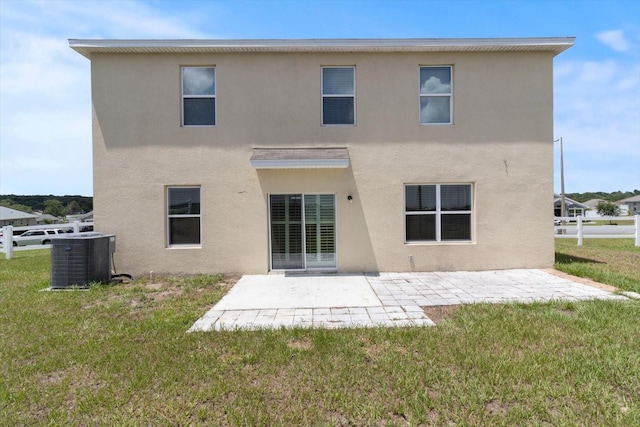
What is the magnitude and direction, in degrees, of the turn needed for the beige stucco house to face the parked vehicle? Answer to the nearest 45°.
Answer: approximately 45° to its left

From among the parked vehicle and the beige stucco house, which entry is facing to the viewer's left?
the parked vehicle

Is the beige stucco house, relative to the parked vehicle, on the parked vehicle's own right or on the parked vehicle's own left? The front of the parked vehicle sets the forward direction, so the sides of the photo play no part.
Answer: on the parked vehicle's own left

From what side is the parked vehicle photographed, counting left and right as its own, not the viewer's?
left

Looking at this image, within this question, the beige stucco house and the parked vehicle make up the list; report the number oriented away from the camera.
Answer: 1

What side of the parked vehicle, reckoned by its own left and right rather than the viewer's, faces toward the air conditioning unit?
left

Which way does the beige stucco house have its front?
away from the camera
